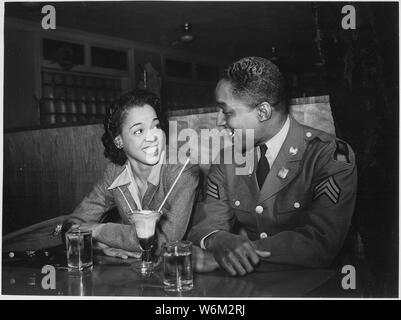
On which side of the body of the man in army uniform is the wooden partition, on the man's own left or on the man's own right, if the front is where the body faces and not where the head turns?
on the man's own right

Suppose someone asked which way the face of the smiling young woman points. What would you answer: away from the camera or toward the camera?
toward the camera

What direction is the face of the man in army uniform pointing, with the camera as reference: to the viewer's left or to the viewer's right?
to the viewer's left

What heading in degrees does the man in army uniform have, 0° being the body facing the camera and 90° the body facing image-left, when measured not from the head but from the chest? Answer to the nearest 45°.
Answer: approximately 45°
